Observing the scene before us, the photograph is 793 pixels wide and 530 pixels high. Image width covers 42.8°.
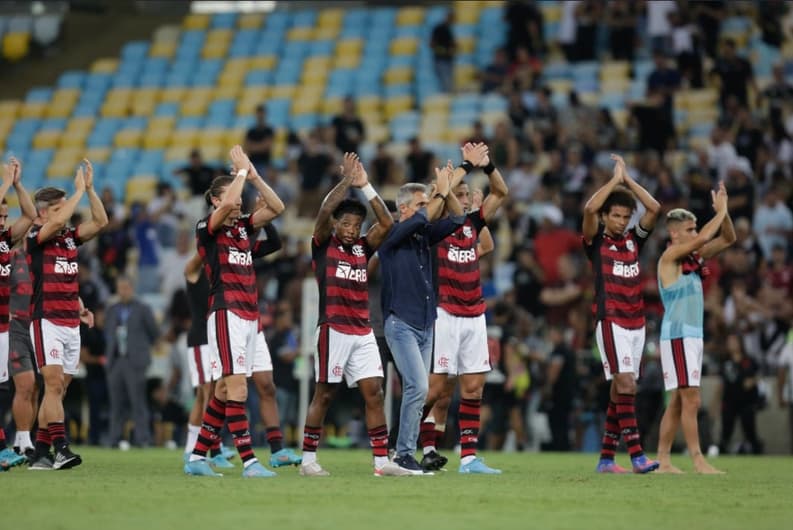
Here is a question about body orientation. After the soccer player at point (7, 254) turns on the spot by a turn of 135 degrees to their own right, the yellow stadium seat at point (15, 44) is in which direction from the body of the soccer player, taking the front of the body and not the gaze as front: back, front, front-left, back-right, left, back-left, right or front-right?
right

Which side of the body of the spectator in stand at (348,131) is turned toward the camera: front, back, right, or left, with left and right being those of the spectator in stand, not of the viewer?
front

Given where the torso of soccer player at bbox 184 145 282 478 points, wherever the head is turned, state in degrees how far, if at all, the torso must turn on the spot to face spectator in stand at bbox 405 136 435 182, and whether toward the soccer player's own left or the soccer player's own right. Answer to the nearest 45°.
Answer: approximately 135° to the soccer player's own left

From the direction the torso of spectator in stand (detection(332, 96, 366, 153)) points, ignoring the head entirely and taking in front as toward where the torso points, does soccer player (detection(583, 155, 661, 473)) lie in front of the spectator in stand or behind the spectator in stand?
in front

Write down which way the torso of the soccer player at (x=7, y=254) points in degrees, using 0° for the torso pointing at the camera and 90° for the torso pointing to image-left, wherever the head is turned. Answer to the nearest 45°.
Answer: approximately 315°

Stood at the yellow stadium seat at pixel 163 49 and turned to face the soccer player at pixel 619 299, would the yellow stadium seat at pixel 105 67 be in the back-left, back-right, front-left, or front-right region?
back-right

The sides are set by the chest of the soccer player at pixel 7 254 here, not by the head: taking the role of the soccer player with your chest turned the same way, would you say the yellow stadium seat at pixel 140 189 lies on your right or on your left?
on your left

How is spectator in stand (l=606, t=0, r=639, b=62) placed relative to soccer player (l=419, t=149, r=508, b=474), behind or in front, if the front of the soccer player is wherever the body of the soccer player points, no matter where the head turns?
behind

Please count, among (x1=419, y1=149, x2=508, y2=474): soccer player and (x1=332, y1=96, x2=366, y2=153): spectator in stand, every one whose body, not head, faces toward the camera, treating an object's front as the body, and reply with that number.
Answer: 2

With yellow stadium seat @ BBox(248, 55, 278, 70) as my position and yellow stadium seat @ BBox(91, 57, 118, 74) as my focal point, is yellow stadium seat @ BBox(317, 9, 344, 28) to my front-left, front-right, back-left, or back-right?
back-right

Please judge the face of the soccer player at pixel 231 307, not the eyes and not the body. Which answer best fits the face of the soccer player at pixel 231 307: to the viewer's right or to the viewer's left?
to the viewer's right

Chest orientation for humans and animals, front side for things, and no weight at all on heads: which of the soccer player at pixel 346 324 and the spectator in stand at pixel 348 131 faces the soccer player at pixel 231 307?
the spectator in stand

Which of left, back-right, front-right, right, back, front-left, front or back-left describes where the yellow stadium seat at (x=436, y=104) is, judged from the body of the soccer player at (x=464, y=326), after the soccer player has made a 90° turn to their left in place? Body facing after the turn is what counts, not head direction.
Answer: left

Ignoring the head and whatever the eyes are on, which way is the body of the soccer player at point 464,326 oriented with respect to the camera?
toward the camera
